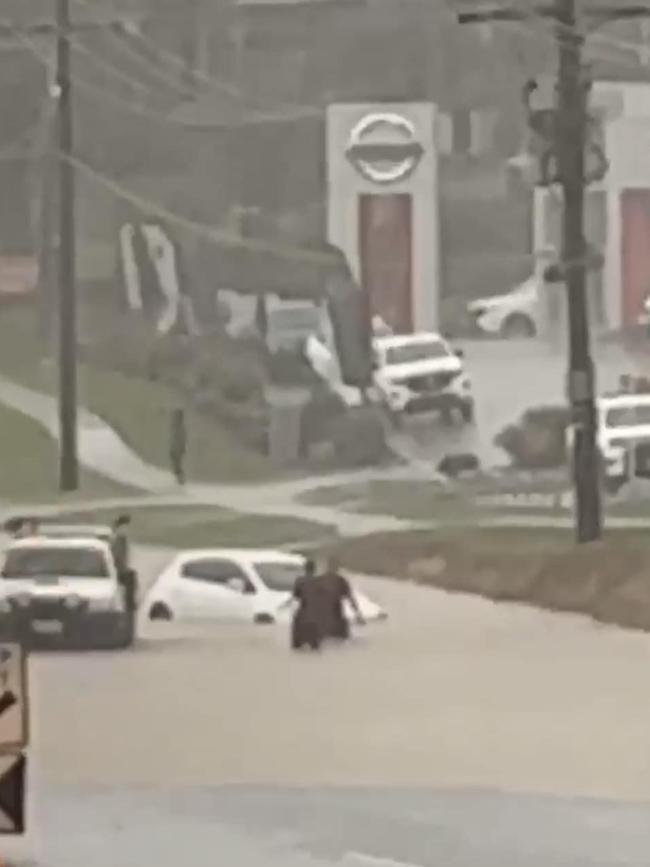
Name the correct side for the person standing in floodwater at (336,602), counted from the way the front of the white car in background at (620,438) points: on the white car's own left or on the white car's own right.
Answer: on the white car's own right

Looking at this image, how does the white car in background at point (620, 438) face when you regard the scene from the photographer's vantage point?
facing the viewer

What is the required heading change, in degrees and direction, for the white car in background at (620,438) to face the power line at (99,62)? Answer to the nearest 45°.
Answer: approximately 90° to its right

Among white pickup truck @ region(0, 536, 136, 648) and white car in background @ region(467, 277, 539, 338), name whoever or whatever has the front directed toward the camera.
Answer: the white pickup truck

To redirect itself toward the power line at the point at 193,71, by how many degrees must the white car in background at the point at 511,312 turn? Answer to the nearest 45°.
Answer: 0° — it already faces it

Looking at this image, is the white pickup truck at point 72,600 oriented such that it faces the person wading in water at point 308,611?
no

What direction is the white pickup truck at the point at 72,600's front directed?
toward the camera
